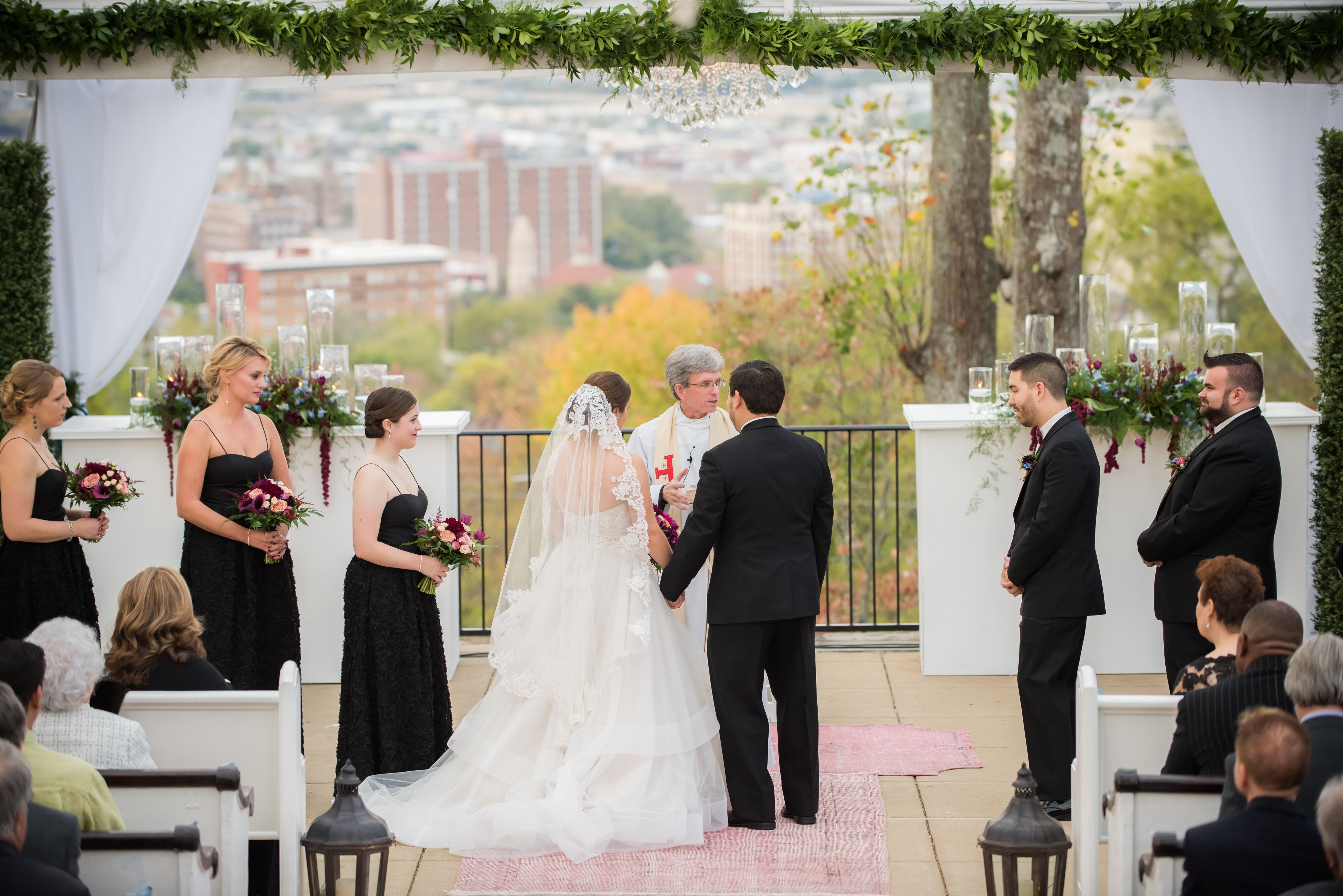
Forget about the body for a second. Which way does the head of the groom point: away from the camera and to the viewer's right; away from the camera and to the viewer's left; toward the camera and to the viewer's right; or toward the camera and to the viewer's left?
away from the camera and to the viewer's left

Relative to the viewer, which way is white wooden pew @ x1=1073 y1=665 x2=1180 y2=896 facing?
away from the camera

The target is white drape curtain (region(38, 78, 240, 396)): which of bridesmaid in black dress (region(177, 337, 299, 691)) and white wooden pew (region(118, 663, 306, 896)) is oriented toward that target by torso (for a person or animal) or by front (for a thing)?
the white wooden pew

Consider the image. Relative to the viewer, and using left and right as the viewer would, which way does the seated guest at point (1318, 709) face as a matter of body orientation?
facing away from the viewer and to the left of the viewer

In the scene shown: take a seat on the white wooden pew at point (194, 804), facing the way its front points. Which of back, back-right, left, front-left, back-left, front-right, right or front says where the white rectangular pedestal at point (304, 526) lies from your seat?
front

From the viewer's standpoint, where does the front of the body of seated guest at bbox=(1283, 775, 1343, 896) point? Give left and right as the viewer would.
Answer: facing away from the viewer

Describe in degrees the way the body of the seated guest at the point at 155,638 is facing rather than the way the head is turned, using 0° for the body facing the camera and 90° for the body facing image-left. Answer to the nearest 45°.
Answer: approximately 180°

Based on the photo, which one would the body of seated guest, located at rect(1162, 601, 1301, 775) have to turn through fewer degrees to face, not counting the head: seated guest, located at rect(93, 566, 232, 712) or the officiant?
the officiant

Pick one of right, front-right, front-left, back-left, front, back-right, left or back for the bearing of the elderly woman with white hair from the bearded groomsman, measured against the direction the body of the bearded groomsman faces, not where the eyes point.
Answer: front-left

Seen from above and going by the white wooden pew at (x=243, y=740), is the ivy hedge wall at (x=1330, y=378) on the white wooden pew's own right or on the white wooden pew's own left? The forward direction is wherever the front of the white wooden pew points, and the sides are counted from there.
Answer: on the white wooden pew's own right

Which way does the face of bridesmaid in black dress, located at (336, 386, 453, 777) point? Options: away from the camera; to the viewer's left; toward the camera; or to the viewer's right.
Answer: to the viewer's right

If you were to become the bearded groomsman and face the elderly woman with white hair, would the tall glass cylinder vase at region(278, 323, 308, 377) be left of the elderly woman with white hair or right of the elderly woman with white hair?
right

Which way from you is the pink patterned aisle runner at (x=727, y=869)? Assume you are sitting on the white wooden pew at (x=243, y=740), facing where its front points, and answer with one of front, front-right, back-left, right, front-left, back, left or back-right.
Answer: right

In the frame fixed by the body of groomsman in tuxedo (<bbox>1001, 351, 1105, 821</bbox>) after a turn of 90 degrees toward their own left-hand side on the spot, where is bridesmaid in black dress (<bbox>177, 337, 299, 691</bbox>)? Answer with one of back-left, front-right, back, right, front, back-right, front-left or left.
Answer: right

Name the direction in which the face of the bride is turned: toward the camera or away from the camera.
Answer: away from the camera

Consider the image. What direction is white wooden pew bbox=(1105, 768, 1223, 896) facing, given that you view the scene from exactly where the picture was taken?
facing away from the viewer

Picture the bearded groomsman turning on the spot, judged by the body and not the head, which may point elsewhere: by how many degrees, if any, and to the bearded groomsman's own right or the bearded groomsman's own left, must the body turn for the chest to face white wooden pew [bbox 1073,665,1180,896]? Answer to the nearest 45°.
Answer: approximately 90° to the bearded groomsman's own left
